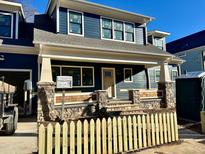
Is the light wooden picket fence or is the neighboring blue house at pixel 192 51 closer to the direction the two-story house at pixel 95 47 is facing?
the light wooden picket fence

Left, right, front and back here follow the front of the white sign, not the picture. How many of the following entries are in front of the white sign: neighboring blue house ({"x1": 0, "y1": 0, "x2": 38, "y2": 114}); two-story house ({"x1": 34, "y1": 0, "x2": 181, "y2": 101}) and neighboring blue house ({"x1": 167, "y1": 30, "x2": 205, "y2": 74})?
0

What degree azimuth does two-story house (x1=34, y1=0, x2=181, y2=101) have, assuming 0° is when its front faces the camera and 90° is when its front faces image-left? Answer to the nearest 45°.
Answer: approximately 315°

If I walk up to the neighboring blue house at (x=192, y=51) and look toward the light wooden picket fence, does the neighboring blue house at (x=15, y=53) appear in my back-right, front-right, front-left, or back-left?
front-right

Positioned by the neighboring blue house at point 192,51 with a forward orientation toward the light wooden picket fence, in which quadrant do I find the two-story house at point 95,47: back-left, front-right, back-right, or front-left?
front-right

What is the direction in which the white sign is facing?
toward the camera

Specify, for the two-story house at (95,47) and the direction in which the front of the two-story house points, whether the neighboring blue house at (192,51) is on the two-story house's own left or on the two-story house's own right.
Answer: on the two-story house's own left

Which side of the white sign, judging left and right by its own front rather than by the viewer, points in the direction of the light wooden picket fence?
front

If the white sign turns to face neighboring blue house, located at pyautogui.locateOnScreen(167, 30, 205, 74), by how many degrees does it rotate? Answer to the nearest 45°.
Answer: approximately 135° to its left

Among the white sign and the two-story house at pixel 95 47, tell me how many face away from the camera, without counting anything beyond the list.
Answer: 0

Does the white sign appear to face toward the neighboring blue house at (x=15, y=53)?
no
